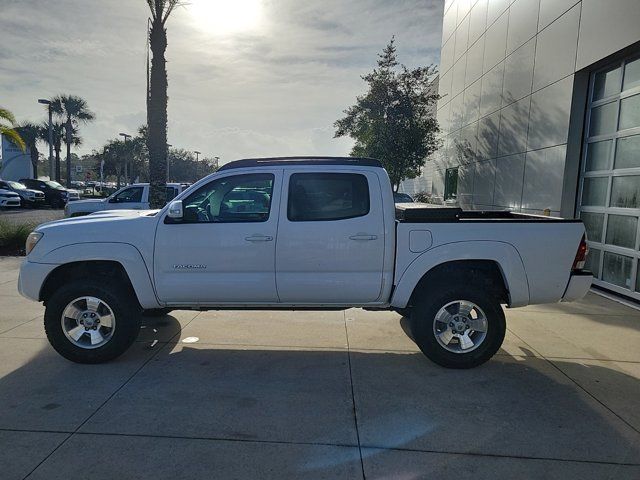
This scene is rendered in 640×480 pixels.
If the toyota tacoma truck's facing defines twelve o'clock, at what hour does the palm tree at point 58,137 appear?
The palm tree is roughly at 2 o'clock from the toyota tacoma truck.

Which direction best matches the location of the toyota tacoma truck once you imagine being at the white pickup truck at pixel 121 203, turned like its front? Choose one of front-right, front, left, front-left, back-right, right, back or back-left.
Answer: left

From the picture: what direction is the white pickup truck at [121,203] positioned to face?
to the viewer's left

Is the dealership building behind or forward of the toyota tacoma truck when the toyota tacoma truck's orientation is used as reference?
behind

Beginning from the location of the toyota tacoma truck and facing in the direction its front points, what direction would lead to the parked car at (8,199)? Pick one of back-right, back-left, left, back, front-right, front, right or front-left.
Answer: front-right

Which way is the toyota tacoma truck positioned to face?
to the viewer's left

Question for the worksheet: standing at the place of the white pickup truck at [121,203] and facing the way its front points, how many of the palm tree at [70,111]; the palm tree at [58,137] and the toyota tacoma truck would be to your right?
2

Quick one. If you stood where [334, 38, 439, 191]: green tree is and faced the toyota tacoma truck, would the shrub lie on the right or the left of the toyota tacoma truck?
right

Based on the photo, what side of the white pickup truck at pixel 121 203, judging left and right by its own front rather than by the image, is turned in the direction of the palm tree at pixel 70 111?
right

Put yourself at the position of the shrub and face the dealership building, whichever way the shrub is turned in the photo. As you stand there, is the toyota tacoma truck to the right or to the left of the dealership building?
right
